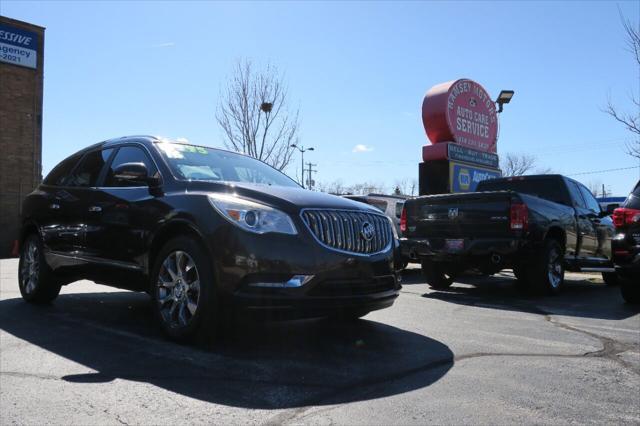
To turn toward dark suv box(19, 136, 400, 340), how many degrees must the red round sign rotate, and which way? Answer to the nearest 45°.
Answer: approximately 45° to its right

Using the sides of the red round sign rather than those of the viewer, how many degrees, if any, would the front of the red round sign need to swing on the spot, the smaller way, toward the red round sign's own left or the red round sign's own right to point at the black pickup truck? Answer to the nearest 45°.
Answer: approximately 45° to the red round sign's own right

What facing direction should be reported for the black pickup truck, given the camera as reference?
facing away from the viewer and to the right of the viewer

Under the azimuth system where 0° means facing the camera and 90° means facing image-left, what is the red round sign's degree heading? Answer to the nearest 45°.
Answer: approximately 315°

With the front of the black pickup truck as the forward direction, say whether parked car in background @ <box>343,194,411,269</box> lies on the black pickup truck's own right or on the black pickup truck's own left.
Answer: on the black pickup truck's own left

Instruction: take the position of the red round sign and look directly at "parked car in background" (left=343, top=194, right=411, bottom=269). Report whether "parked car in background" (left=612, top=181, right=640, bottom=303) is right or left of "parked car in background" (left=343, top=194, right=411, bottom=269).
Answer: left

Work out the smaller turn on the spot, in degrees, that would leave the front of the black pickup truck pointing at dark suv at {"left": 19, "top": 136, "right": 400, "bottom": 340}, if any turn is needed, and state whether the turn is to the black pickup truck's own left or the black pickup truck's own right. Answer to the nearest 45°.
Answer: approximately 180°

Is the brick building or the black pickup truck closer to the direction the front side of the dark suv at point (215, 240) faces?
the black pickup truck

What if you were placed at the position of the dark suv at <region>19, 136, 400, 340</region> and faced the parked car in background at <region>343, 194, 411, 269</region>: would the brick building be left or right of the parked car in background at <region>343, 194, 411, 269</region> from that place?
left

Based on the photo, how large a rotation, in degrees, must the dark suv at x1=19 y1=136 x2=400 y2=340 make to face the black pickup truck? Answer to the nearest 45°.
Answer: approximately 90° to its left

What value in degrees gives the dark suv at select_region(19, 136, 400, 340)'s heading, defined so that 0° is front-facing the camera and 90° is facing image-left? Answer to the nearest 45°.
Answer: approximately 315°

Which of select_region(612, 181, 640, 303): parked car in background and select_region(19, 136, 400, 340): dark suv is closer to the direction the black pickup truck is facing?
the parked car in background
